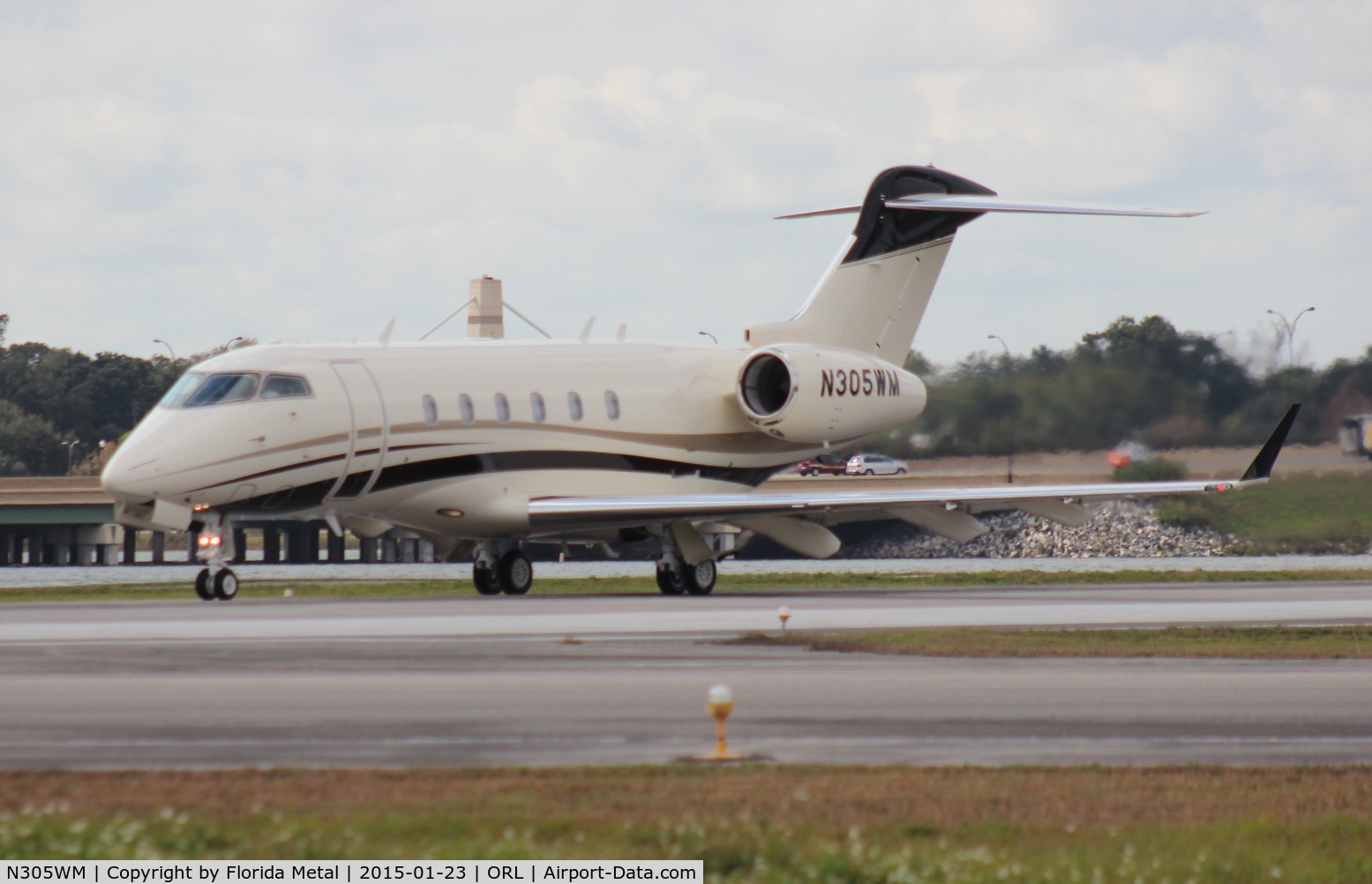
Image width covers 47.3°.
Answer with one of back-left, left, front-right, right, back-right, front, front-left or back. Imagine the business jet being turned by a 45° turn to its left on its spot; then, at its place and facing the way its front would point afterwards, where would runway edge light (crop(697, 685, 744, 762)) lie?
front

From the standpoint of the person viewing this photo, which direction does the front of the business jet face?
facing the viewer and to the left of the viewer
